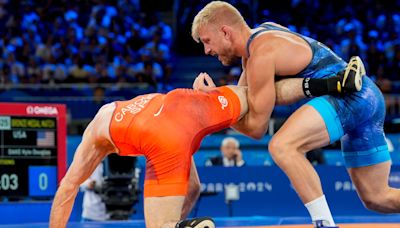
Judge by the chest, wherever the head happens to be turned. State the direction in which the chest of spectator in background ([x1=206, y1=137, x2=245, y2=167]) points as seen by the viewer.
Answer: toward the camera

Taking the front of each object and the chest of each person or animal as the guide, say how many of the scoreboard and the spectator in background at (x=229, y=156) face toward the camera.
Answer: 2

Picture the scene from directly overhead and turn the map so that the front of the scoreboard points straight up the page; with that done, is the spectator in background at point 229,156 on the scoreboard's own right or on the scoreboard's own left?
on the scoreboard's own left

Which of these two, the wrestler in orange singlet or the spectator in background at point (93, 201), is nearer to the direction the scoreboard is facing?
the wrestler in orange singlet

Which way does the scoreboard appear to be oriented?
toward the camera

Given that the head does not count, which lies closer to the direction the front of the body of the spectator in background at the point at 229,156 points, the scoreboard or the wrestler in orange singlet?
the wrestler in orange singlet

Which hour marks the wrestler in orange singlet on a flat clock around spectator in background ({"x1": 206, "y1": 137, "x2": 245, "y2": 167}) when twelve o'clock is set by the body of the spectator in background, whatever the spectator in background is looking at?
The wrestler in orange singlet is roughly at 12 o'clock from the spectator in background.

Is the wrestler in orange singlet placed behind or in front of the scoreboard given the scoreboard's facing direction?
in front

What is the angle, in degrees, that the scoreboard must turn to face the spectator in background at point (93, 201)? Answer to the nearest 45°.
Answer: approximately 135° to its left

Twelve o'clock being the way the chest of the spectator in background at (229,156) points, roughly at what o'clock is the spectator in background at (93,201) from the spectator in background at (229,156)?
the spectator in background at (93,201) is roughly at 2 o'clock from the spectator in background at (229,156).

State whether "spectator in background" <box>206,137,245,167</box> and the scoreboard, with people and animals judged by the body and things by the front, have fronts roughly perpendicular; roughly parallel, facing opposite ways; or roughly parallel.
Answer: roughly parallel
